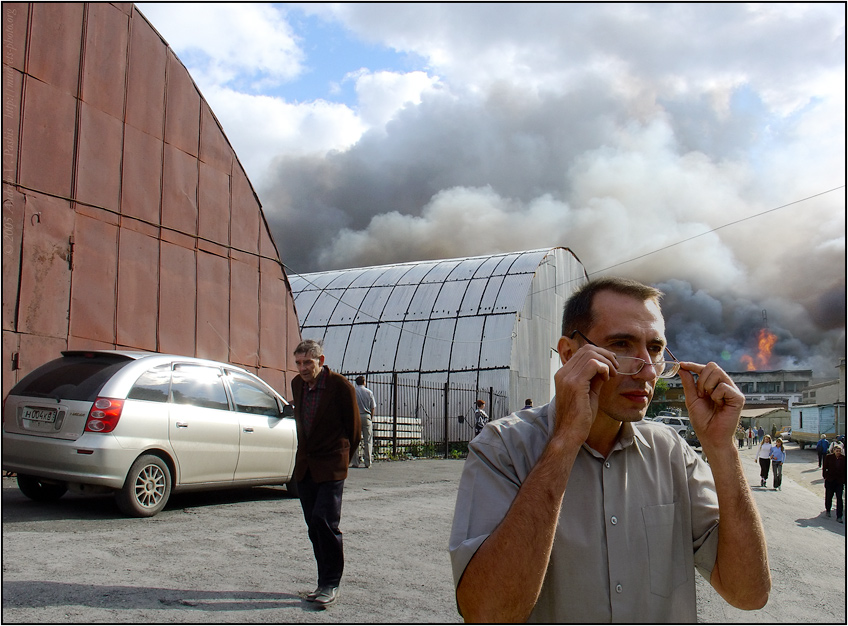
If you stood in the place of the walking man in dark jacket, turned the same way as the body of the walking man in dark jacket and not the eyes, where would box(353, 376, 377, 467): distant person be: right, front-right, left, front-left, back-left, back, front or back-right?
back-right

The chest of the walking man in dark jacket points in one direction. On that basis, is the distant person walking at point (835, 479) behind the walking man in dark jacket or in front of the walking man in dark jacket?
behind

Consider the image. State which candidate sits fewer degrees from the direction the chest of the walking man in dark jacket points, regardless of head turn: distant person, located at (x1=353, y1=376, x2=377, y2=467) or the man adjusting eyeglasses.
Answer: the man adjusting eyeglasses

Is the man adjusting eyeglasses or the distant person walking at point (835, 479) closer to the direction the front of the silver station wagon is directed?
the distant person walking

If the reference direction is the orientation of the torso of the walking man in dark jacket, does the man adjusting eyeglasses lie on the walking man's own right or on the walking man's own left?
on the walking man's own left

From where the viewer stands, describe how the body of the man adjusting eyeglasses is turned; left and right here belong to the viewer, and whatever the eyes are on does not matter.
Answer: facing the viewer and to the right of the viewer

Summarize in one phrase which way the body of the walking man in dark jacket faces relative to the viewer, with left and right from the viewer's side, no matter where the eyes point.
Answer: facing the viewer and to the left of the viewer

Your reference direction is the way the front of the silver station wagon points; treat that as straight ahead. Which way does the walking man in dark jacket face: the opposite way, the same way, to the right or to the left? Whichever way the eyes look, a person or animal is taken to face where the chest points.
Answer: the opposite way

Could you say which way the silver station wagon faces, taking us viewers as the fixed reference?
facing away from the viewer and to the right of the viewer

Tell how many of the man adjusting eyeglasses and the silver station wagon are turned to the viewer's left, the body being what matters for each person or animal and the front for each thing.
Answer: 0

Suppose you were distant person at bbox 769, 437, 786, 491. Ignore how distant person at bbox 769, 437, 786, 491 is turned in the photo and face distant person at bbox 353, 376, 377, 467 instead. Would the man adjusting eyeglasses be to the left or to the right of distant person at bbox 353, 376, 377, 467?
left

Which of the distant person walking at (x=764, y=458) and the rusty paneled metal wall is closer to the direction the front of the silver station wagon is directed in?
the distant person walking
